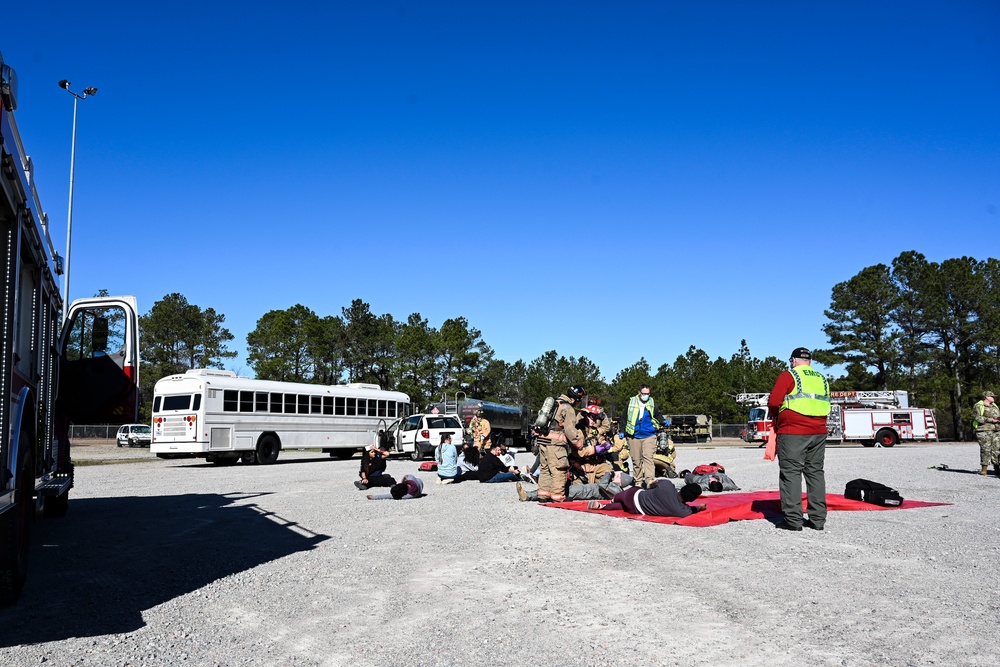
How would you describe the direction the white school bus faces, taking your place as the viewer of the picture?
facing away from the viewer and to the right of the viewer

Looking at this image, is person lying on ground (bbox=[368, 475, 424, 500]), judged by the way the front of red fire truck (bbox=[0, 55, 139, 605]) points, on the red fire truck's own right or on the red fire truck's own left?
on the red fire truck's own right

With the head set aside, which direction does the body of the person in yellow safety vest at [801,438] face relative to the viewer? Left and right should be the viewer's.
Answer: facing away from the viewer and to the left of the viewer

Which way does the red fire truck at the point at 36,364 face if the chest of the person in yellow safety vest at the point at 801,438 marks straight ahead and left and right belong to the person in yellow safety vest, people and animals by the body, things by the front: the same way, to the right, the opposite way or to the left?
the same way

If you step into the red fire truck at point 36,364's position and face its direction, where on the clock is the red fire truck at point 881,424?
the red fire truck at point 881,424 is roughly at 2 o'clock from the red fire truck at point 36,364.

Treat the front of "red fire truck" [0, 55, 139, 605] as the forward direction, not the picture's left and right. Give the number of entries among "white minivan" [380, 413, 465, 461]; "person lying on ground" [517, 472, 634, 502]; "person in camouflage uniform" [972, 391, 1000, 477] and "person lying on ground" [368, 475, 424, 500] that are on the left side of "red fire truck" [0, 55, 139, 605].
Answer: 0

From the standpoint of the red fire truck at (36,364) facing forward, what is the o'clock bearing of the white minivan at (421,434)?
The white minivan is roughly at 1 o'clock from the red fire truck.

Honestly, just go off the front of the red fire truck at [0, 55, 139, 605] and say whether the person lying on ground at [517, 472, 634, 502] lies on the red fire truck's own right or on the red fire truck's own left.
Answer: on the red fire truck's own right

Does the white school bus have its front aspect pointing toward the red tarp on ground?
no

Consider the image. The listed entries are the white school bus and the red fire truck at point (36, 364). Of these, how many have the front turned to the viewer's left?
0

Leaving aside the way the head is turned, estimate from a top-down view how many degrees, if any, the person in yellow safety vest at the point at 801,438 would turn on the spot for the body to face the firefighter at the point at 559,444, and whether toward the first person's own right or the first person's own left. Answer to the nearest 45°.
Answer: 0° — they already face them

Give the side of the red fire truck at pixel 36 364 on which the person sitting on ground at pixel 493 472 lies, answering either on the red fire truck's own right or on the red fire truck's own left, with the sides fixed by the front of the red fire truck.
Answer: on the red fire truck's own right

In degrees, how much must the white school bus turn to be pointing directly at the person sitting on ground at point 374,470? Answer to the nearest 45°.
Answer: approximately 135° to its right

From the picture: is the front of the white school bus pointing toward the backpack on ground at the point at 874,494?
no

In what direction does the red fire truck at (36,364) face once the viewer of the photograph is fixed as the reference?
facing away from the viewer

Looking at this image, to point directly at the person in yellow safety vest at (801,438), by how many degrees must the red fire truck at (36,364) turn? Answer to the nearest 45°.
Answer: approximately 90° to its right

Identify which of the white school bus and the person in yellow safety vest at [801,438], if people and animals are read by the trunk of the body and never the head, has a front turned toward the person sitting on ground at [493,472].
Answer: the person in yellow safety vest

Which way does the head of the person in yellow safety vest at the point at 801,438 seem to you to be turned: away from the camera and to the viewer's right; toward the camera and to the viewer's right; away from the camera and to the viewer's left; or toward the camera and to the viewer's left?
away from the camera and to the viewer's left

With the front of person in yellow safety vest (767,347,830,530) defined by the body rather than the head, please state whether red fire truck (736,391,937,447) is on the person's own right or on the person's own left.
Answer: on the person's own right

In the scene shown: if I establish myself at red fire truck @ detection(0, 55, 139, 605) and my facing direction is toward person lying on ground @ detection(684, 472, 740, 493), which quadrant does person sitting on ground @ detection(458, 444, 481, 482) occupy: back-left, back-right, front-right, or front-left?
front-left
